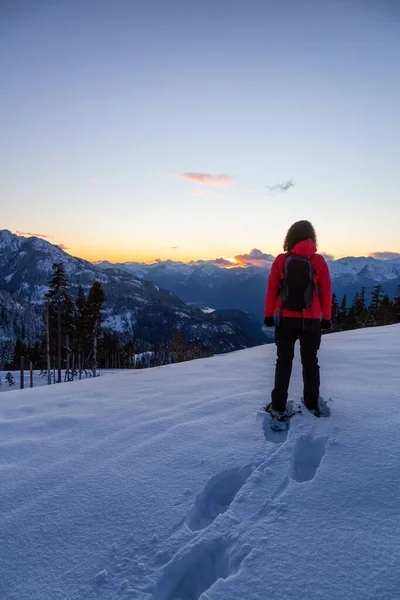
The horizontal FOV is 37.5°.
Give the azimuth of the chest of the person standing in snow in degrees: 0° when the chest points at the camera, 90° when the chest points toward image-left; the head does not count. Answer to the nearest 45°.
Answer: approximately 180°

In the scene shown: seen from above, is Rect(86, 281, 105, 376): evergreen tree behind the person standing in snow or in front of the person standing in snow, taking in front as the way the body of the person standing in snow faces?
in front

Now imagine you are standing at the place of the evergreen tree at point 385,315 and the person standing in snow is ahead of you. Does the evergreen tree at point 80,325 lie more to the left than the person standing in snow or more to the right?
right

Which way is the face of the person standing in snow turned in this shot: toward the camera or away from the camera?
away from the camera

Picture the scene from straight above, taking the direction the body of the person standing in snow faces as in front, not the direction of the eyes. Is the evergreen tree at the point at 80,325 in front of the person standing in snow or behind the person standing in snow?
in front

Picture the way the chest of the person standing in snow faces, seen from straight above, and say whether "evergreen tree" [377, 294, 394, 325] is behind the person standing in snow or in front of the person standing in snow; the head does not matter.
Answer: in front
